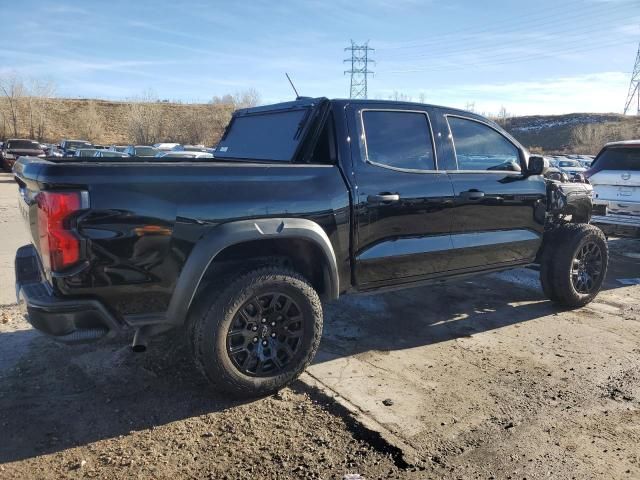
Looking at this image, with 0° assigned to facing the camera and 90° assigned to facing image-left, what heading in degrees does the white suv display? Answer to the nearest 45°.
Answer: approximately 180°

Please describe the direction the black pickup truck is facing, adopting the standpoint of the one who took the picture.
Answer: facing away from the viewer and to the right of the viewer

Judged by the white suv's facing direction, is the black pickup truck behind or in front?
behind

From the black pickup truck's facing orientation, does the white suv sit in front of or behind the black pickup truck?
in front

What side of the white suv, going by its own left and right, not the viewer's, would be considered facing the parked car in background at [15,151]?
left

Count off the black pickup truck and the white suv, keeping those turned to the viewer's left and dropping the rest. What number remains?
0

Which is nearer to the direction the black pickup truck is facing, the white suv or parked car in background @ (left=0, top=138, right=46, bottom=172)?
the white suv

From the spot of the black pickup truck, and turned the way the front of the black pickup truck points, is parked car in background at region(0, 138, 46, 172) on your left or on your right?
on your left
